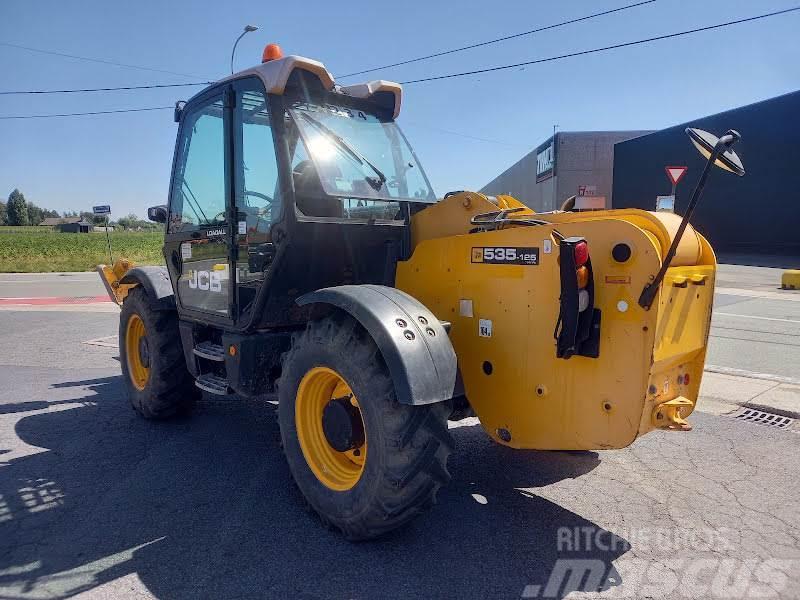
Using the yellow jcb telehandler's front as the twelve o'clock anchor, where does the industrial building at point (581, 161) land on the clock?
The industrial building is roughly at 2 o'clock from the yellow jcb telehandler.

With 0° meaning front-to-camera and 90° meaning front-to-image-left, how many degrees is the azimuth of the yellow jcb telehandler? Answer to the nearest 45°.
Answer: approximately 135°

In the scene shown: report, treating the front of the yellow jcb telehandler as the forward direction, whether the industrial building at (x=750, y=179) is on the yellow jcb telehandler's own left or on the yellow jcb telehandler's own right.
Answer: on the yellow jcb telehandler's own right
